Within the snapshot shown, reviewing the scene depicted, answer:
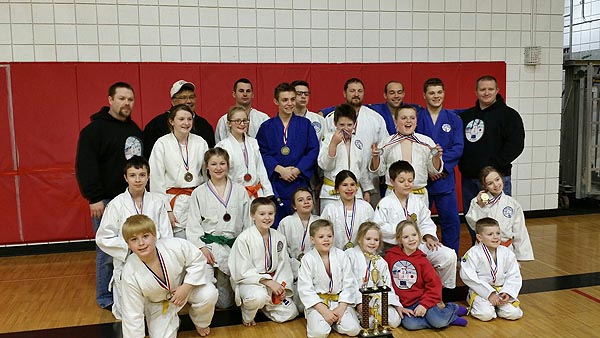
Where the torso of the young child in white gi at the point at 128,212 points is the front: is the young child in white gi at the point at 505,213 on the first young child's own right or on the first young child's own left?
on the first young child's own left

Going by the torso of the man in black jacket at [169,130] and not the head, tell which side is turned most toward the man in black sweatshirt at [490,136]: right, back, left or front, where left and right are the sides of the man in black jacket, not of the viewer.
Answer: left

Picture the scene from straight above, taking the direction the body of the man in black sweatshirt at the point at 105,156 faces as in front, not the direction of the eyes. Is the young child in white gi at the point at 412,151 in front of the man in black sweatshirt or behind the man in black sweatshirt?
in front

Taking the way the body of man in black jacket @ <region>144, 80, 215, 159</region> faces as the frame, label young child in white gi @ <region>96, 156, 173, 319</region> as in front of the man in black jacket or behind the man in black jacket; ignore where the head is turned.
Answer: in front

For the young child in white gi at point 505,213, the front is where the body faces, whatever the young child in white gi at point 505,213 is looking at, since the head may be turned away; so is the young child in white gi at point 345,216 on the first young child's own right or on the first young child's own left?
on the first young child's own right
